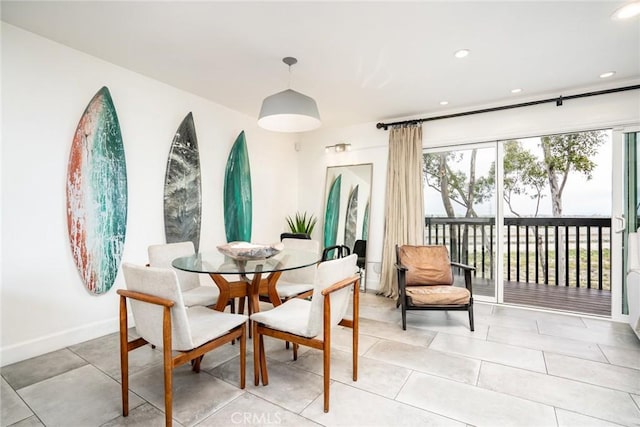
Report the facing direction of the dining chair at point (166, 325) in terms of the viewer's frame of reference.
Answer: facing away from the viewer and to the right of the viewer

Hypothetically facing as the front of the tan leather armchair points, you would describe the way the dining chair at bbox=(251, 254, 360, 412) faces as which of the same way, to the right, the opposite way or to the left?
to the right

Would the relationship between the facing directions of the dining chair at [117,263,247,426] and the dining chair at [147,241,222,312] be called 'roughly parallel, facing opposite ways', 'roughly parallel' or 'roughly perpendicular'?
roughly perpendicular

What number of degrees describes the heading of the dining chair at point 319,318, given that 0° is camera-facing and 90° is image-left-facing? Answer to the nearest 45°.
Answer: approximately 135°

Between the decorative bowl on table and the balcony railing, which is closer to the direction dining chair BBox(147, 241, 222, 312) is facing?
the decorative bowl on table

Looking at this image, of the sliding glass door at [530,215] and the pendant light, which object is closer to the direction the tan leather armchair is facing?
the pendant light

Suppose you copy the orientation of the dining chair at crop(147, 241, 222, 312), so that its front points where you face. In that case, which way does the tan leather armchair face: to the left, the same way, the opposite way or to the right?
to the right

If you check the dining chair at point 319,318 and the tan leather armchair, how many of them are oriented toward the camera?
1

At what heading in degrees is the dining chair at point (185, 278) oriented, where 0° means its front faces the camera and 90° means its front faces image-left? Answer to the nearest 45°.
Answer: approximately 315°

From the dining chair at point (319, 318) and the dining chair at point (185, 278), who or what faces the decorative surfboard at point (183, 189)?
the dining chair at point (319, 318)

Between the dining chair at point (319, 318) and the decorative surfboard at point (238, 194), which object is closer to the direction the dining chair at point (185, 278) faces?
the dining chair

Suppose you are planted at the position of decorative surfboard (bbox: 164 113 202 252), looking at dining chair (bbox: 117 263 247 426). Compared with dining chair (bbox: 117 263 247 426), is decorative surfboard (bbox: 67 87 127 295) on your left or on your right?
right

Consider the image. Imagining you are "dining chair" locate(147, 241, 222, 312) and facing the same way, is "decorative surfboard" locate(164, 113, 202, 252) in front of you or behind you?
behind
